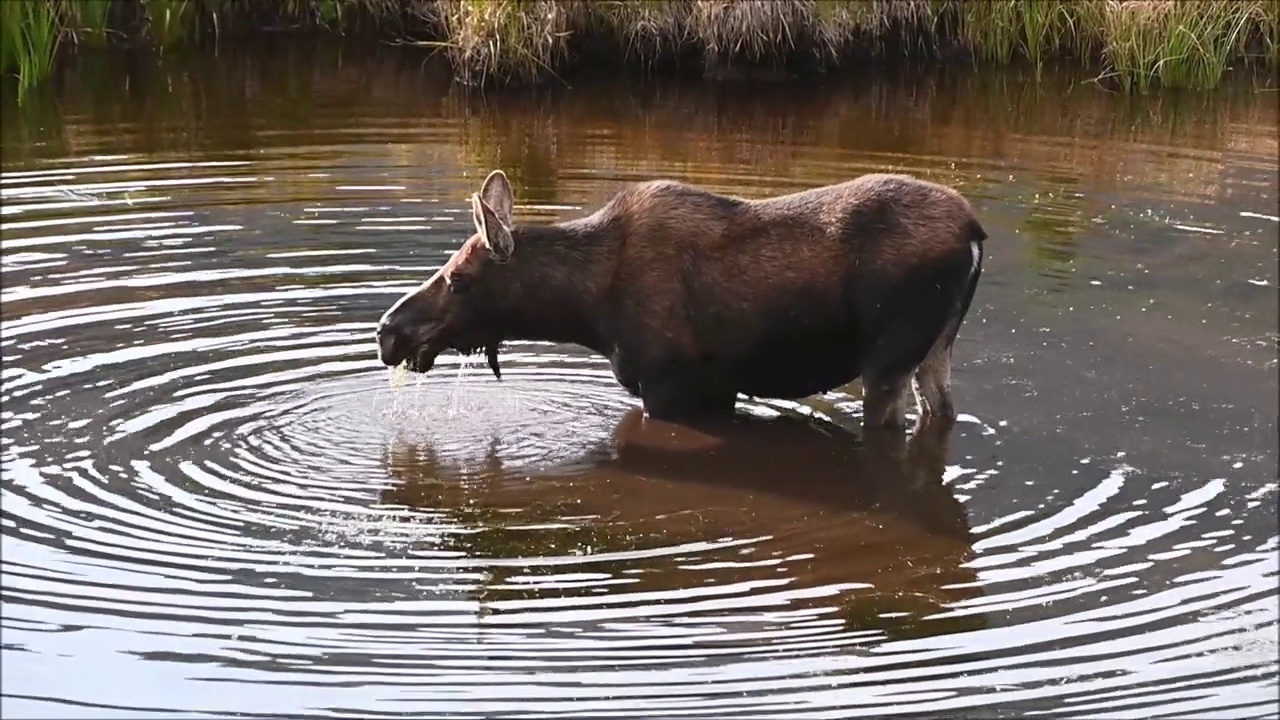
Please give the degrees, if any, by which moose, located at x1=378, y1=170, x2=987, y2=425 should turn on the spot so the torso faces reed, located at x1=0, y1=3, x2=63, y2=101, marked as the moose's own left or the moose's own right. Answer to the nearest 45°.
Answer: approximately 45° to the moose's own right

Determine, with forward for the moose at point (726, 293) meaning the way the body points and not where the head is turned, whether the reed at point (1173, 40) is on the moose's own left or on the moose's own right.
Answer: on the moose's own right

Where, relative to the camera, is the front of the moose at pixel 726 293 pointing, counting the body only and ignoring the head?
to the viewer's left
